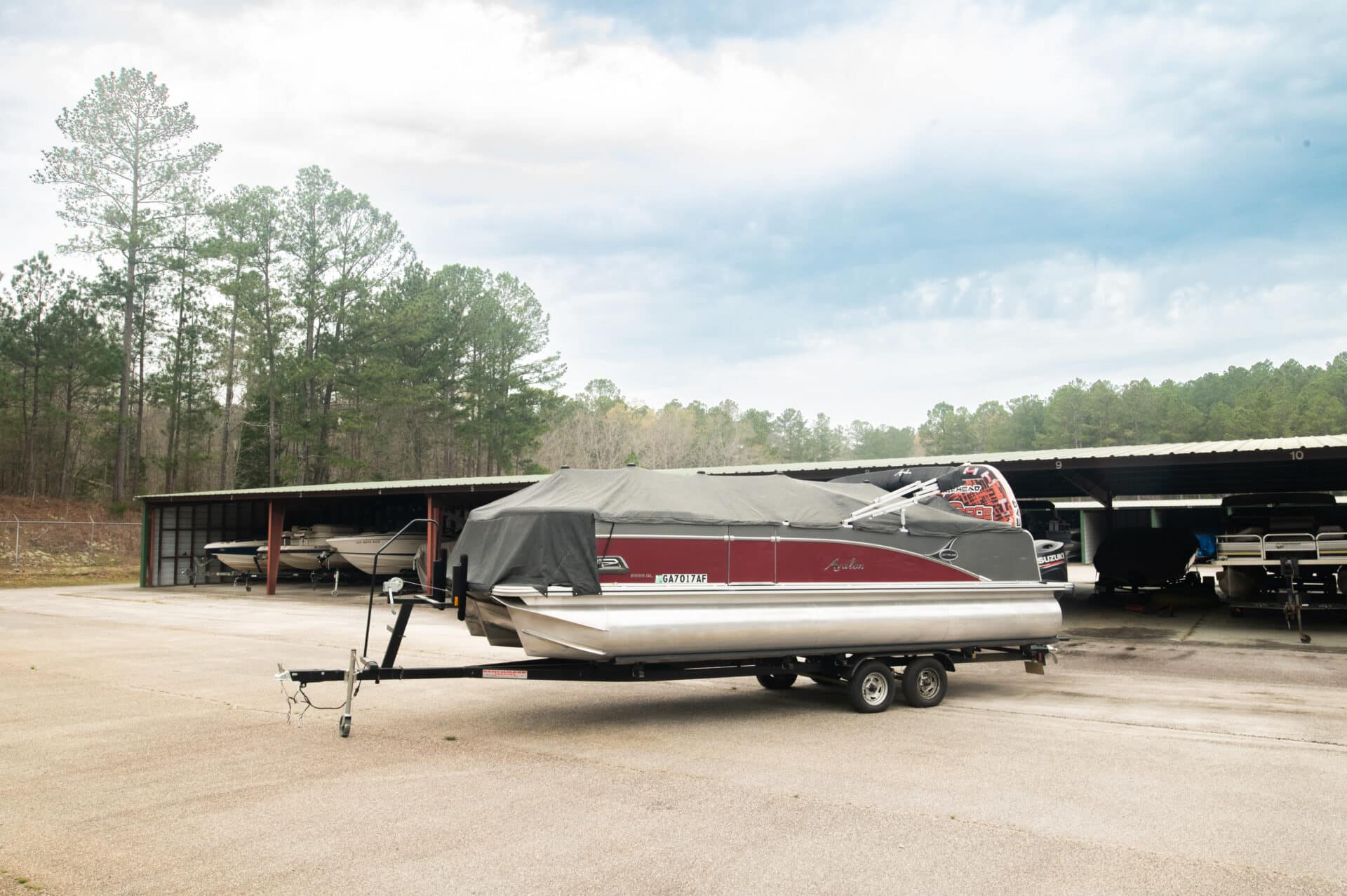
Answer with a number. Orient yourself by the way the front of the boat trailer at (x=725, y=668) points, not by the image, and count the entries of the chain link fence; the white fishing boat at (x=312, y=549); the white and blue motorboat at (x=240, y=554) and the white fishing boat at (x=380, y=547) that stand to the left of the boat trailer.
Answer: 0

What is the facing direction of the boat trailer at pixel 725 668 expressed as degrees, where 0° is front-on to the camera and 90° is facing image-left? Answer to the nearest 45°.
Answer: approximately 45°

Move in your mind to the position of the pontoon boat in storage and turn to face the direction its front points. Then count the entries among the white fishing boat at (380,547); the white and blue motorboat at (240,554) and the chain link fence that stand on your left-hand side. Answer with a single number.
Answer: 0

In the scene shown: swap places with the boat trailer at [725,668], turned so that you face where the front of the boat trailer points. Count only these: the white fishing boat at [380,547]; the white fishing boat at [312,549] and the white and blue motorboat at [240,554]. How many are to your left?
0

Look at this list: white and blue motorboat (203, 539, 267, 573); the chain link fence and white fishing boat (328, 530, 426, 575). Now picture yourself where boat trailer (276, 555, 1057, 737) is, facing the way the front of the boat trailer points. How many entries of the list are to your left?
0

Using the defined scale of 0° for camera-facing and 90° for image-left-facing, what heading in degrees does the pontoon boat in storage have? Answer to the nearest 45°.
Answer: approximately 90°

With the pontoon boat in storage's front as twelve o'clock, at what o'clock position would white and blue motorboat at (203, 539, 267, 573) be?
The white and blue motorboat is roughly at 2 o'clock from the pontoon boat in storage.

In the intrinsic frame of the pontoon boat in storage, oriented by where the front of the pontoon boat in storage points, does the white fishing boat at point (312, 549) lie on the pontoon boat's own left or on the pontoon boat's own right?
on the pontoon boat's own right

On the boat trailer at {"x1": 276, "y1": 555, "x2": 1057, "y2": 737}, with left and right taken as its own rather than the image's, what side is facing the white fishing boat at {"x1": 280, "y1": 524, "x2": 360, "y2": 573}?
right

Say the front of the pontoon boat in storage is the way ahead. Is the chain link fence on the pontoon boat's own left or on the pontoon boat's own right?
on the pontoon boat's own right

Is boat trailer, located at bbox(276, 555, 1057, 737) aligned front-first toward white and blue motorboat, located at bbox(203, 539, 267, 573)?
no

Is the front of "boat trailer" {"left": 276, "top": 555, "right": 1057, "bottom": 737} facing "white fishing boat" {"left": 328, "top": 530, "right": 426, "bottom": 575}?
no
